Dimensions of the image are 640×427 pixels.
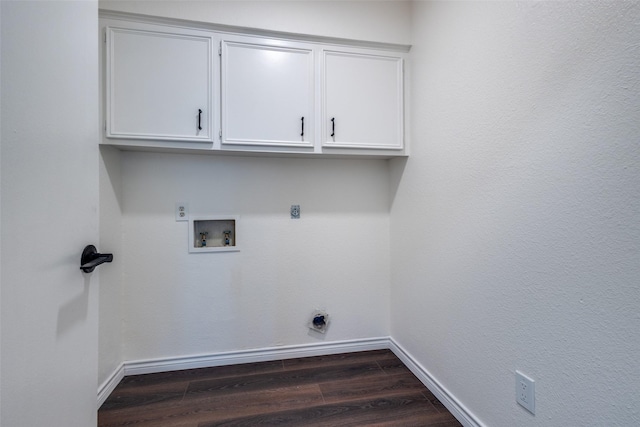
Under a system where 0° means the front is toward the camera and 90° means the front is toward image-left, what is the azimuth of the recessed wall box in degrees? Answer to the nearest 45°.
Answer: approximately 0°

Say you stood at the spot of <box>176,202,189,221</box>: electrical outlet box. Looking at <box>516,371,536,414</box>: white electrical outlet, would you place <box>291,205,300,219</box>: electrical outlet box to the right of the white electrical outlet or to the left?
left

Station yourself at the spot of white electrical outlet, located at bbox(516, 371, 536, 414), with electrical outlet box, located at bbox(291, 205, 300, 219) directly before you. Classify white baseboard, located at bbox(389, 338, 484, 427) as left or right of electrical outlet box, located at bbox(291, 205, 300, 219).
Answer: right

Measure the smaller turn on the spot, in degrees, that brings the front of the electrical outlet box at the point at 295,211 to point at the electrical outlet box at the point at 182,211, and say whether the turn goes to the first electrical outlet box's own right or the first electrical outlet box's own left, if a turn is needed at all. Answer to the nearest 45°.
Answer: approximately 90° to the first electrical outlet box's own right

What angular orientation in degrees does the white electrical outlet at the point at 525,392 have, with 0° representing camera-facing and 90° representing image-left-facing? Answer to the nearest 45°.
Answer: approximately 45°
